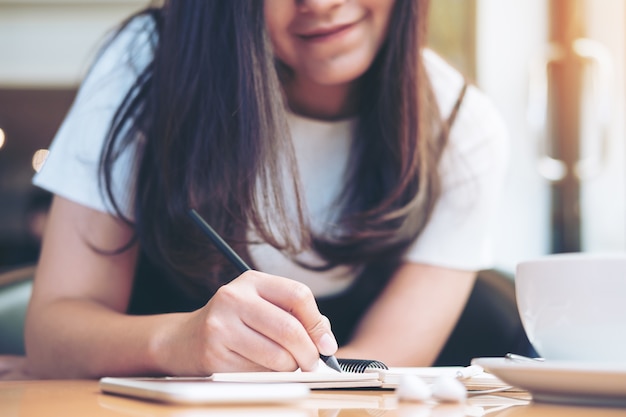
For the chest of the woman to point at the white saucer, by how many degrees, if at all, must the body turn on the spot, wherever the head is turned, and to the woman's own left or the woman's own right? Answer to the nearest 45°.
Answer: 0° — they already face it

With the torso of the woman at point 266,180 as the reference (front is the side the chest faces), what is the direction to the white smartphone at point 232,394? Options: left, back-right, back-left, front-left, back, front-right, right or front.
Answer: front

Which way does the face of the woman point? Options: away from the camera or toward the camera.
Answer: toward the camera

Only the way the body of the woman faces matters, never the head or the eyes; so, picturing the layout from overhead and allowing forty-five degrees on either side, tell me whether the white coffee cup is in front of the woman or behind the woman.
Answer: in front

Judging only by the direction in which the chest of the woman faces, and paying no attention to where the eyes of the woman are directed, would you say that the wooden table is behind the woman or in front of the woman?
in front

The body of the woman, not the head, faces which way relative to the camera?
toward the camera

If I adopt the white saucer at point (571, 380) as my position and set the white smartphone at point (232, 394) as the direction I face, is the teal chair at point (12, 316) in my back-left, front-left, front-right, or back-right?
front-right
